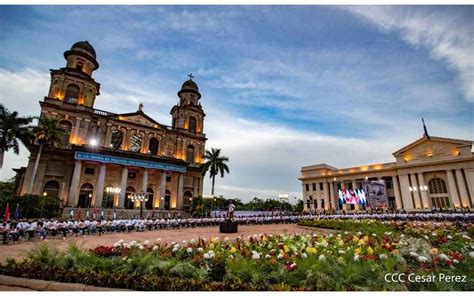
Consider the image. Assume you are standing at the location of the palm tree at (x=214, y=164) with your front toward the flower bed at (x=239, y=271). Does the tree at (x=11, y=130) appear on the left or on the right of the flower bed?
right

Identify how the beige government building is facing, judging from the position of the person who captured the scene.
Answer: facing the viewer and to the left of the viewer

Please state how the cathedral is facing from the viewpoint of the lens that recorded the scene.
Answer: facing the viewer and to the right of the viewer

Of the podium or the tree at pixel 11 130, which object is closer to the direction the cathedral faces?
the podium

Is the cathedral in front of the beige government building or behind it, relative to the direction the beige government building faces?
in front

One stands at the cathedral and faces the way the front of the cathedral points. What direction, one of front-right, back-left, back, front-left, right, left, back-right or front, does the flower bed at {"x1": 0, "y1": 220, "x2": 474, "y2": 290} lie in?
front-right

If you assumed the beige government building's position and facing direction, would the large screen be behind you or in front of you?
in front

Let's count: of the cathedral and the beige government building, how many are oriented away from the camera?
0

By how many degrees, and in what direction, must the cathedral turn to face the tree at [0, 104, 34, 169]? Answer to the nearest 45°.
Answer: approximately 90° to its right

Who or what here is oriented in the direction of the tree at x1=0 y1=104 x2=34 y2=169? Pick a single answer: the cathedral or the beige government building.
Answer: the beige government building
